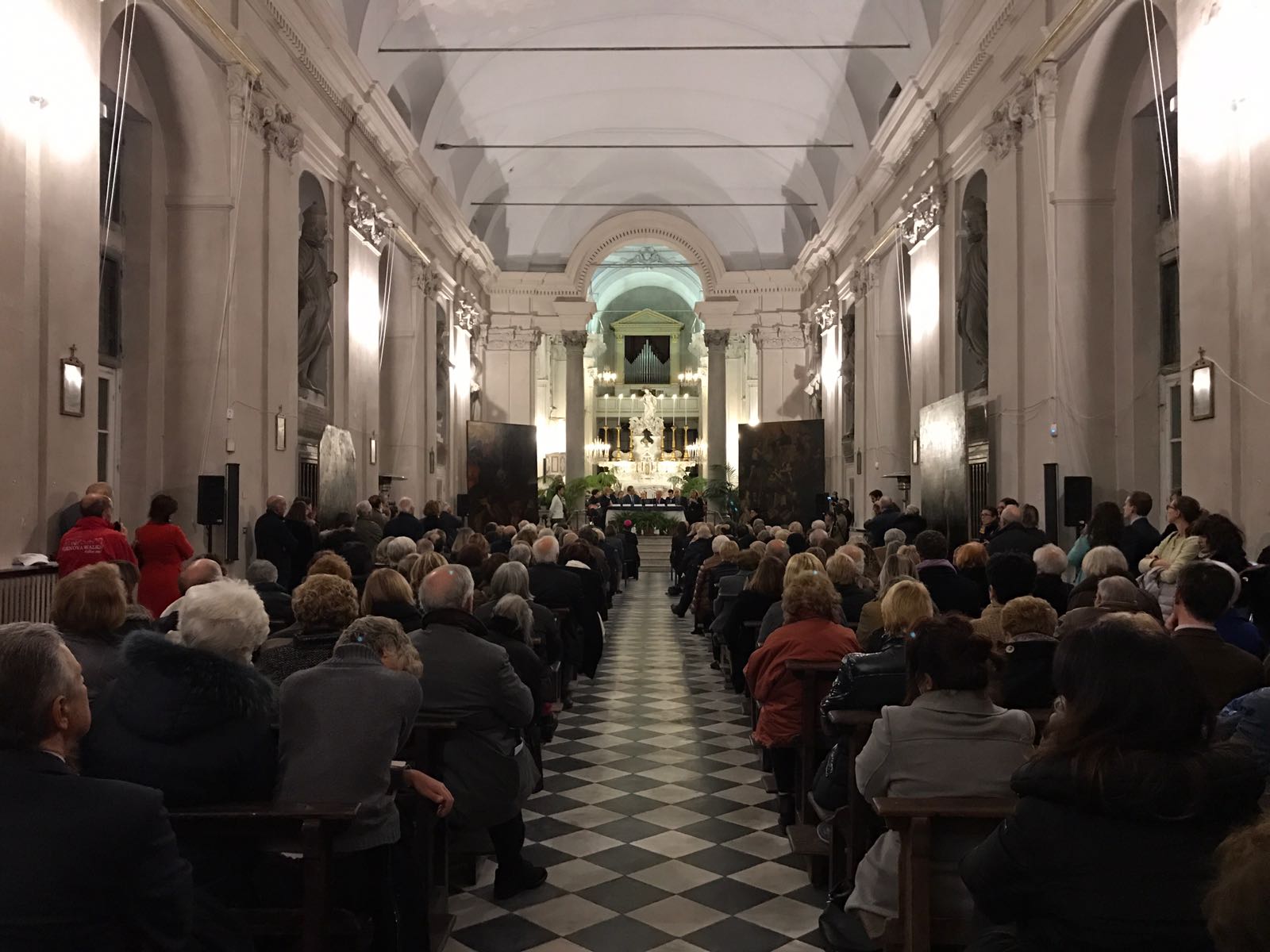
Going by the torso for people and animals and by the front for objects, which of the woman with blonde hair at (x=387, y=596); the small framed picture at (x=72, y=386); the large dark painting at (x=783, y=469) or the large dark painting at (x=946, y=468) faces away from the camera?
the woman with blonde hair

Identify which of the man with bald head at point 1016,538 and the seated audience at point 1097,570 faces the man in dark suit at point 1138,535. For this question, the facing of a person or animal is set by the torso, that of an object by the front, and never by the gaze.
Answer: the seated audience

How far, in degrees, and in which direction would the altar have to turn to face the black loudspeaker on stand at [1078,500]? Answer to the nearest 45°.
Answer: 0° — it already faces it

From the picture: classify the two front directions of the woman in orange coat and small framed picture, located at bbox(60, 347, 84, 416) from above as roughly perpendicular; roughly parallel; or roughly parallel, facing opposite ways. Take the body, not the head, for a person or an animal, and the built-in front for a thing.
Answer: roughly perpendicular

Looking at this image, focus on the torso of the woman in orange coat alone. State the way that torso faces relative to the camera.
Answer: away from the camera

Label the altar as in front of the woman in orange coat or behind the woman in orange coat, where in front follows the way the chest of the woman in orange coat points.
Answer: in front

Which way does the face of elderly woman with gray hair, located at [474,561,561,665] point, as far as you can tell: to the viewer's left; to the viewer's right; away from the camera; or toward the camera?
away from the camera

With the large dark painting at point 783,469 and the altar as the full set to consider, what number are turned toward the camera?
2

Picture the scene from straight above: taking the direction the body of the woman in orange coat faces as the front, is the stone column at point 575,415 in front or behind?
in front

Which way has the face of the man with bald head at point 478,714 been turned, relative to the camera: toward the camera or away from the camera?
away from the camera

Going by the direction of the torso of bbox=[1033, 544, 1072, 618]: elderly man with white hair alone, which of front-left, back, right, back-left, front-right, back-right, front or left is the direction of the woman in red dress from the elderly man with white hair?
left

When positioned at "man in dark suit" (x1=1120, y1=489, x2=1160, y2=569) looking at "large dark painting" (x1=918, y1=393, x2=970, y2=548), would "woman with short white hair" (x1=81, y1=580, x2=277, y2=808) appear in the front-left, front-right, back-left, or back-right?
back-left

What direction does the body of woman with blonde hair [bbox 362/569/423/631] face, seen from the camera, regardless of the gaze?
away from the camera

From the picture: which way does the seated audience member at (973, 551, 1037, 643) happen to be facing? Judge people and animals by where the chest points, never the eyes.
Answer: away from the camera

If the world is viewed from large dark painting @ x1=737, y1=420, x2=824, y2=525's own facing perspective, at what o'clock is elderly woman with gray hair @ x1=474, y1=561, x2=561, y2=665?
The elderly woman with gray hair is roughly at 12 o'clock from the large dark painting.

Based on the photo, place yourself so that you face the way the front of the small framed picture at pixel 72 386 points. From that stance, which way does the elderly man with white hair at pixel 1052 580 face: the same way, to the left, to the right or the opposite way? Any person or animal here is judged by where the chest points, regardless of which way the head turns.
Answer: to the left
